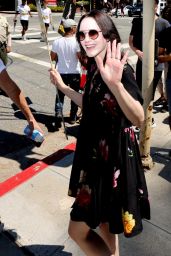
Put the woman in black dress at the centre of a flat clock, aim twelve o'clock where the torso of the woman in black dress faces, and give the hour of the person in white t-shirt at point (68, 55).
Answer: The person in white t-shirt is roughly at 4 o'clock from the woman in black dress.

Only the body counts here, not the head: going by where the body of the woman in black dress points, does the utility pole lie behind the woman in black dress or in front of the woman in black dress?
behind

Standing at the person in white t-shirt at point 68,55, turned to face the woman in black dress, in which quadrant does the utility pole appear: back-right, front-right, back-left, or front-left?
front-left

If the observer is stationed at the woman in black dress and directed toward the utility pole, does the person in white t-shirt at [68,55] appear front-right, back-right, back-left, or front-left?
front-left

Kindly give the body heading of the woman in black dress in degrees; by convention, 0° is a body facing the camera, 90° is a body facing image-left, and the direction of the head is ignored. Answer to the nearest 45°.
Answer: approximately 45°
